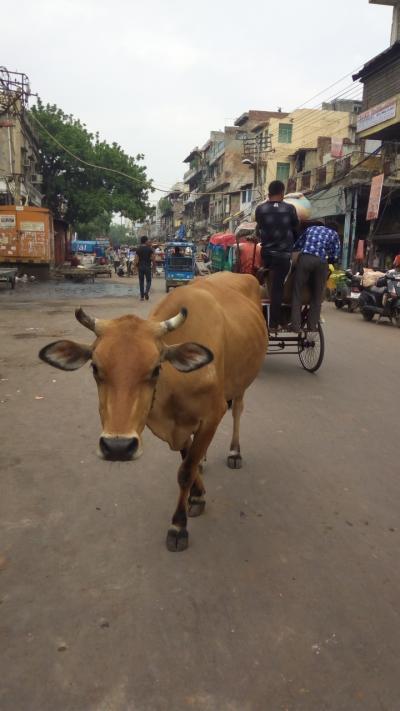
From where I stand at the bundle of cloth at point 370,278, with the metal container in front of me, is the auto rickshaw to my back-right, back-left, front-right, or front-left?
front-right

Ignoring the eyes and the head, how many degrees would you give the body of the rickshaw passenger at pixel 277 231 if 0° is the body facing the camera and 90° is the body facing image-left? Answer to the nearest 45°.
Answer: approximately 180°

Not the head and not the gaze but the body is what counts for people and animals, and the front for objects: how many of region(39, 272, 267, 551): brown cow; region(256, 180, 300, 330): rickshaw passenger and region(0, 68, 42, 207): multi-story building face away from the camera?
1

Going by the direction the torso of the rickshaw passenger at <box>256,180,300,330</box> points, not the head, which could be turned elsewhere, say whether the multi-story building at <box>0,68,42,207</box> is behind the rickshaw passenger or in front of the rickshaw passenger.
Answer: in front

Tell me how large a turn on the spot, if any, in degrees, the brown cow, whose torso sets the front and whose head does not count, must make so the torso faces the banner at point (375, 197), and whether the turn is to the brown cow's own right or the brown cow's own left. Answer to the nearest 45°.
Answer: approximately 180°

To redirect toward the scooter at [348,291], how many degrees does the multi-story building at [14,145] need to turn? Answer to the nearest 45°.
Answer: approximately 45° to its right

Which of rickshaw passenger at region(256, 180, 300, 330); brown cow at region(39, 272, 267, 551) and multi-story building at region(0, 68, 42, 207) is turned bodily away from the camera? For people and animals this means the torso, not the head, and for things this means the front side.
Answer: the rickshaw passenger

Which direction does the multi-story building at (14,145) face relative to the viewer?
to the viewer's right

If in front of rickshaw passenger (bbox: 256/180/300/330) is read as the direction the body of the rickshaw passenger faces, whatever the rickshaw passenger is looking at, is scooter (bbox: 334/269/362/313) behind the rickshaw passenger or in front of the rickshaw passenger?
in front

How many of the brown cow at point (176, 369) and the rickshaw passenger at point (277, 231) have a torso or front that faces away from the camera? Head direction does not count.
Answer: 1

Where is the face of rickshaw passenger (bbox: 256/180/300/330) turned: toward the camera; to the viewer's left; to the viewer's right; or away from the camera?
away from the camera
